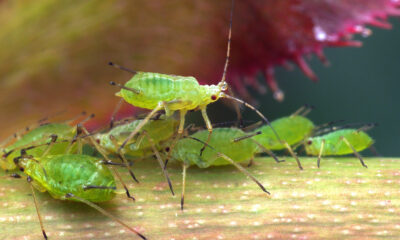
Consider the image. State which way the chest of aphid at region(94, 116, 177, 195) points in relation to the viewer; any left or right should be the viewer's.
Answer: facing to the left of the viewer

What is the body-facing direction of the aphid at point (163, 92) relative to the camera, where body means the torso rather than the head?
to the viewer's right

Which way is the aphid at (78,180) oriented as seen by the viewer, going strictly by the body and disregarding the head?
to the viewer's left

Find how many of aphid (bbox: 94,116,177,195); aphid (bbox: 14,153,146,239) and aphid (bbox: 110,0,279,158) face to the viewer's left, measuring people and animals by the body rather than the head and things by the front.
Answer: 2

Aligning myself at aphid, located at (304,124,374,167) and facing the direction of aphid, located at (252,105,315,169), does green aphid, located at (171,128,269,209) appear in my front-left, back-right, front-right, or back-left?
front-left

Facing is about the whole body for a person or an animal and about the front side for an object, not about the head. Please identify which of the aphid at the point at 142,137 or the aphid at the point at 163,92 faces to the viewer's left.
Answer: the aphid at the point at 142,137

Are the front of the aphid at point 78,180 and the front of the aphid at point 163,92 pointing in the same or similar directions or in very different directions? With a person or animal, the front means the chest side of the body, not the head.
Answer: very different directions
